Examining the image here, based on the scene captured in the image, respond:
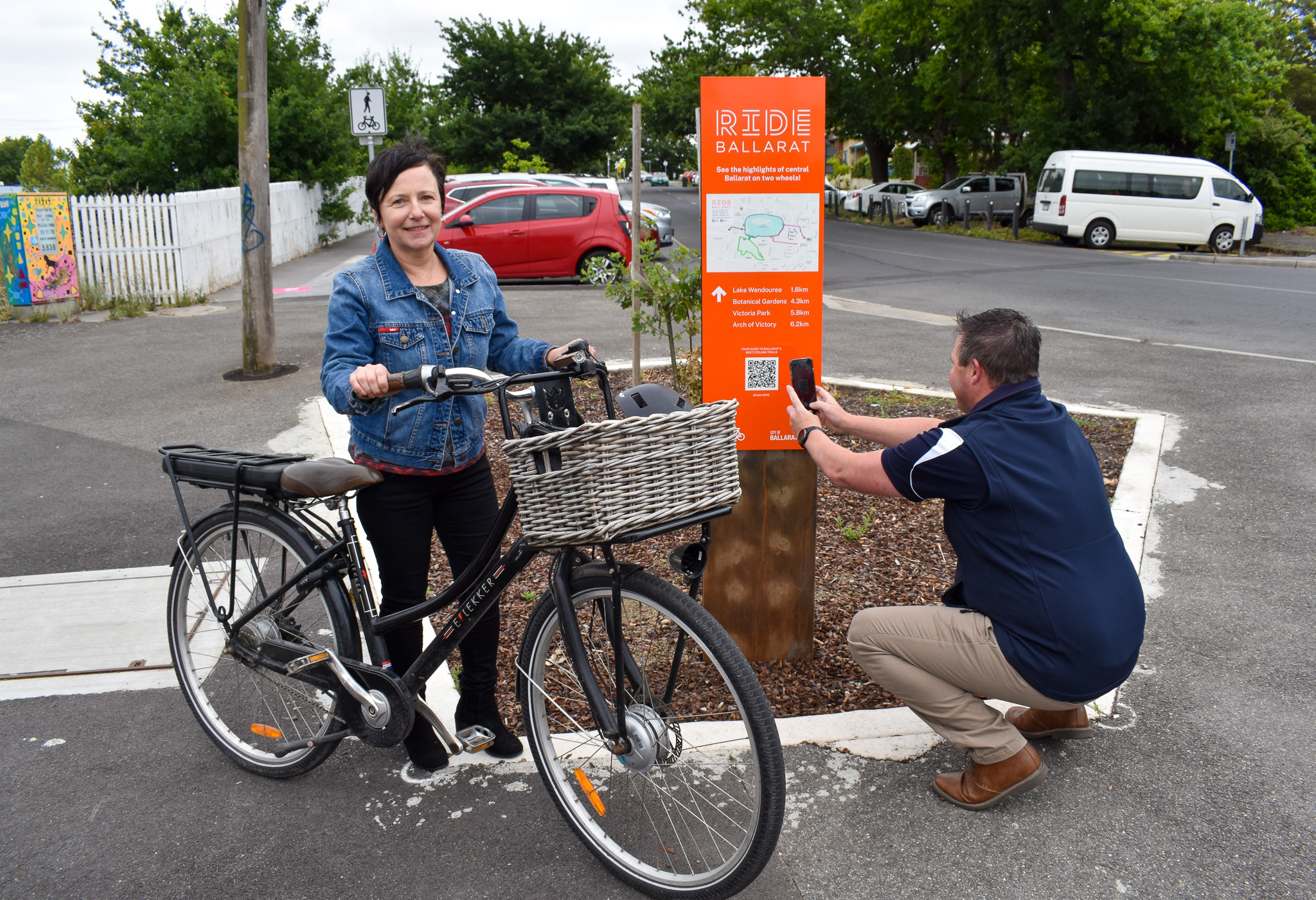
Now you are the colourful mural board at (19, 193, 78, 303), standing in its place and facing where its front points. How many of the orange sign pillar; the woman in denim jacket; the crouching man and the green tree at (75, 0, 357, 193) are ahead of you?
3

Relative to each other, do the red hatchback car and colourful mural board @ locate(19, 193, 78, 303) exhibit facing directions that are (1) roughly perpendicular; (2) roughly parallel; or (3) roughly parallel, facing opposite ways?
roughly perpendicular

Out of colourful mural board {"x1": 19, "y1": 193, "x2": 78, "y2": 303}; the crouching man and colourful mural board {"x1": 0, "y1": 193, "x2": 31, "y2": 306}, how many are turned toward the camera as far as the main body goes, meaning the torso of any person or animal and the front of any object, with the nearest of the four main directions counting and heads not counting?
2

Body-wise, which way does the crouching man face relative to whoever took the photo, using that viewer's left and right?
facing away from the viewer and to the left of the viewer

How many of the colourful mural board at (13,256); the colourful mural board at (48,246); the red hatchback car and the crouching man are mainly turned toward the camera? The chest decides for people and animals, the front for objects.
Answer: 2

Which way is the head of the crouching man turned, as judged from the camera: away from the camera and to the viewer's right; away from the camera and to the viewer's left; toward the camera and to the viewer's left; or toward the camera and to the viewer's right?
away from the camera and to the viewer's left

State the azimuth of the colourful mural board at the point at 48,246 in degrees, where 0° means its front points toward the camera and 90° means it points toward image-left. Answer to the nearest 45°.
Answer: approximately 0°

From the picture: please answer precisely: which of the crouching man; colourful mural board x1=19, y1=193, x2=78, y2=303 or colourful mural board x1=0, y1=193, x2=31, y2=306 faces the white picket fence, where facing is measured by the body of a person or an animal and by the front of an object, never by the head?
the crouching man
